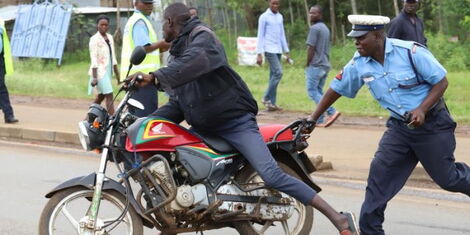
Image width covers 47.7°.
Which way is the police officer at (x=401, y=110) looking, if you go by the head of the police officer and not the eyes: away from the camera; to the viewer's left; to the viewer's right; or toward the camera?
to the viewer's left

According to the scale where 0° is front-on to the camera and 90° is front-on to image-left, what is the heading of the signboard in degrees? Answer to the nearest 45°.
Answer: approximately 0°

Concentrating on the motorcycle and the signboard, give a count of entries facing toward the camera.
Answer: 1

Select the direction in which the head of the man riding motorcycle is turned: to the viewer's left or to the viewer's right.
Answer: to the viewer's left

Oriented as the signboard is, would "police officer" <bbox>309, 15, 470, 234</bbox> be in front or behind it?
in front

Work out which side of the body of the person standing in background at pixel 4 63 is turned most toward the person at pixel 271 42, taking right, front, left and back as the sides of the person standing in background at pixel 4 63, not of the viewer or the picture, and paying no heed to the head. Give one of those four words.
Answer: front

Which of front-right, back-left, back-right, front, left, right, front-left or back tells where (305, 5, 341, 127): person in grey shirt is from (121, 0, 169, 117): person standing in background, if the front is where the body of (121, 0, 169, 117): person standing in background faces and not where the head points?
front-left

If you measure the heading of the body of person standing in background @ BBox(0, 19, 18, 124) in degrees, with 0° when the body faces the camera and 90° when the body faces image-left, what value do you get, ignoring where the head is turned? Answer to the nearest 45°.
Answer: approximately 270°

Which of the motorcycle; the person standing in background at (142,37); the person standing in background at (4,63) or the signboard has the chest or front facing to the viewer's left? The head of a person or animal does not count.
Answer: the motorcycle

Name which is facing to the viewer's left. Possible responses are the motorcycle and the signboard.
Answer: the motorcycle

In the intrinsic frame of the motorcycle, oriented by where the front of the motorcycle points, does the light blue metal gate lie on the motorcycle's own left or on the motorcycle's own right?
on the motorcycle's own right

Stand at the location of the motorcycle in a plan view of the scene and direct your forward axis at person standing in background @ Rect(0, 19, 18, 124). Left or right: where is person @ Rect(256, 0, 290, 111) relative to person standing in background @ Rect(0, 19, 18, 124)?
right

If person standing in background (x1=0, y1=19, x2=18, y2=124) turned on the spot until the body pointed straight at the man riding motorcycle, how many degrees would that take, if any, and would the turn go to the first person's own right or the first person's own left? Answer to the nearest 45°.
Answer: approximately 90° to the first person's own right

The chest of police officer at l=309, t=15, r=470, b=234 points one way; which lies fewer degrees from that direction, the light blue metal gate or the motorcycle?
the motorcycle

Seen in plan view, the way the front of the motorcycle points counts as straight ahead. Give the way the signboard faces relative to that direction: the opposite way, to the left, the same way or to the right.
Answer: to the left
